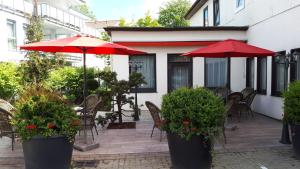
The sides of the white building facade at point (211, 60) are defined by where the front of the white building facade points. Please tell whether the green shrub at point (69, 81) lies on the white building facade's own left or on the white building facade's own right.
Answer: on the white building facade's own right

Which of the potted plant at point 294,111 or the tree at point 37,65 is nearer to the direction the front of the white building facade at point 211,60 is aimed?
the potted plant

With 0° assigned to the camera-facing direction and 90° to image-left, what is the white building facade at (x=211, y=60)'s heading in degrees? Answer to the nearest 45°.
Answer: approximately 0°

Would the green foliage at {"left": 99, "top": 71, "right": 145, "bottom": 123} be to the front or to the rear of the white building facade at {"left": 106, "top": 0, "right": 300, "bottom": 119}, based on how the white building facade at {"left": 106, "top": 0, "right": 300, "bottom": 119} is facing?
to the front

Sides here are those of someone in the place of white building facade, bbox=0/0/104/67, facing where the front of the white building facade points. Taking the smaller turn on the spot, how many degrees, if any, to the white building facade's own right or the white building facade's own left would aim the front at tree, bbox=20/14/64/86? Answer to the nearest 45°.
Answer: approximately 45° to the white building facade's own right

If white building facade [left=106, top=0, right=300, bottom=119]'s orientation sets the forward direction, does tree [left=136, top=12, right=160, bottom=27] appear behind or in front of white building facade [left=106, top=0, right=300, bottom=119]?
behind

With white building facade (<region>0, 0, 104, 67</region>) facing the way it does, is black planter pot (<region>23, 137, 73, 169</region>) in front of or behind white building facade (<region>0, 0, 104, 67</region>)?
in front

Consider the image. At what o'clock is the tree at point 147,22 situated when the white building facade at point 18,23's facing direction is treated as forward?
The tree is roughly at 9 o'clock from the white building facade.

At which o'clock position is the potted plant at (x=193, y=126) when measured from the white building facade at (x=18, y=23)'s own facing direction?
The potted plant is roughly at 1 o'clock from the white building facade.

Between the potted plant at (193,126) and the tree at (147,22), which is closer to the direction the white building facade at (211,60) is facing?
the potted plant

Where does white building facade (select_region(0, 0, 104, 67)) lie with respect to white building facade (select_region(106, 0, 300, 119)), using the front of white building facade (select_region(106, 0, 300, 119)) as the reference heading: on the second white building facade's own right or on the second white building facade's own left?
on the second white building facade's own right

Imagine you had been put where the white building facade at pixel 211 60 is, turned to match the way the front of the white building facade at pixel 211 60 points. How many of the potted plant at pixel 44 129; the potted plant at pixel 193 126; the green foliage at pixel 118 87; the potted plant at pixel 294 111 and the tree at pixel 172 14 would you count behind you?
1

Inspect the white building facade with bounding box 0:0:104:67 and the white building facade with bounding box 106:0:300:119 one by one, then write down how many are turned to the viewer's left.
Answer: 0

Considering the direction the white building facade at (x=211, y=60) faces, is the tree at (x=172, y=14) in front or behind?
behind

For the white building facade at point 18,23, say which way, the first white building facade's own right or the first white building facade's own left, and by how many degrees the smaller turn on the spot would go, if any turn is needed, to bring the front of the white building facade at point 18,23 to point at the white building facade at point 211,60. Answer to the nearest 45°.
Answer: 0° — it already faces it

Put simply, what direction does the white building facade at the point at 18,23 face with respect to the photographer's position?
facing the viewer and to the right of the viewer

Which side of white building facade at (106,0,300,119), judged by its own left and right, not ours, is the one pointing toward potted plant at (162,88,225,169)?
front

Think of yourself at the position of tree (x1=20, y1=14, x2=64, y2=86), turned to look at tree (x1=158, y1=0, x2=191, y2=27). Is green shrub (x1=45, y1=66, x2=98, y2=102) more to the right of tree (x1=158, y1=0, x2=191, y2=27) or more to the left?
right

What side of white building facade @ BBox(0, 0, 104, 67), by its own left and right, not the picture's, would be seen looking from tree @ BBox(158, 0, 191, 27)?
left
